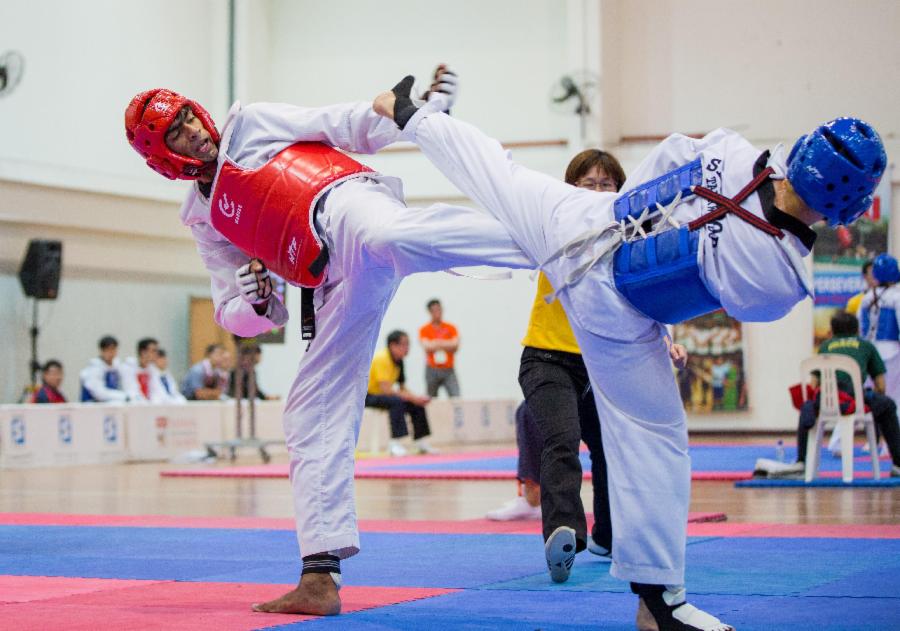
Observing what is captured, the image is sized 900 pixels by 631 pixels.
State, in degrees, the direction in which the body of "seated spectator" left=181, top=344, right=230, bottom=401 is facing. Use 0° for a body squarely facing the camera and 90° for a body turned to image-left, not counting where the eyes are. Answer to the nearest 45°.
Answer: approximately 315°

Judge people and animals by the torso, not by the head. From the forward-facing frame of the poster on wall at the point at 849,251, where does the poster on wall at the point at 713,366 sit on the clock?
the poster on wall at the point at 713,366 is roughly at 3 o'clock from the poster on wall at the point at 849,251.

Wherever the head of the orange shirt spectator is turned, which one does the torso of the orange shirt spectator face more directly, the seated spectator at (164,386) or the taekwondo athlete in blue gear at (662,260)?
the taekwondo athlete in blue gear

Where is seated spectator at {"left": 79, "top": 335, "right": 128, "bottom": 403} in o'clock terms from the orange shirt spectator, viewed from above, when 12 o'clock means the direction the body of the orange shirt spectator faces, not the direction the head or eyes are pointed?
The seated spectator is roughly at 2 o'clock from the orange shirt spectator.

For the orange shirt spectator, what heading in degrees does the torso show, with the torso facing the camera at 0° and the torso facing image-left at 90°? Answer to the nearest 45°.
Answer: approximately 0°

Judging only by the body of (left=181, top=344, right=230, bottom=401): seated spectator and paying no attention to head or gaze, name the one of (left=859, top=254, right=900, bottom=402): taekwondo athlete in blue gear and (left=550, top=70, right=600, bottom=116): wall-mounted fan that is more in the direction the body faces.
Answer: the taekwondo athlete in blue gear

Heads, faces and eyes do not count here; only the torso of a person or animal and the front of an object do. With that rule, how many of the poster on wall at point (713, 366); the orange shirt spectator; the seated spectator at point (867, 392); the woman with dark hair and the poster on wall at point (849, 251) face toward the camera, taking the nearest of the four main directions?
4

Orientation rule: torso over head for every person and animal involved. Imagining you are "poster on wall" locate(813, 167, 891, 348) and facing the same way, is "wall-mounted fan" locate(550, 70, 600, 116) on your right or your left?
on your right

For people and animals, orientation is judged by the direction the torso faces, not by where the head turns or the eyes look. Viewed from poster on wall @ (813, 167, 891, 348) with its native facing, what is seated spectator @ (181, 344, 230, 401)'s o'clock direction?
The seated spectator is roughly at 2 o'clock from the poster on wall.

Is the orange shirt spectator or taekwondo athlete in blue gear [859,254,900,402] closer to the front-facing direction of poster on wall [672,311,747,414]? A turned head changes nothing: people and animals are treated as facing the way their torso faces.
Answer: the taekwondo athlete in blue gear

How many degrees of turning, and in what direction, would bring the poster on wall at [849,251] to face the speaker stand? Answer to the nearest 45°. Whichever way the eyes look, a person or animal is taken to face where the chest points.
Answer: approximately 90° to its right
